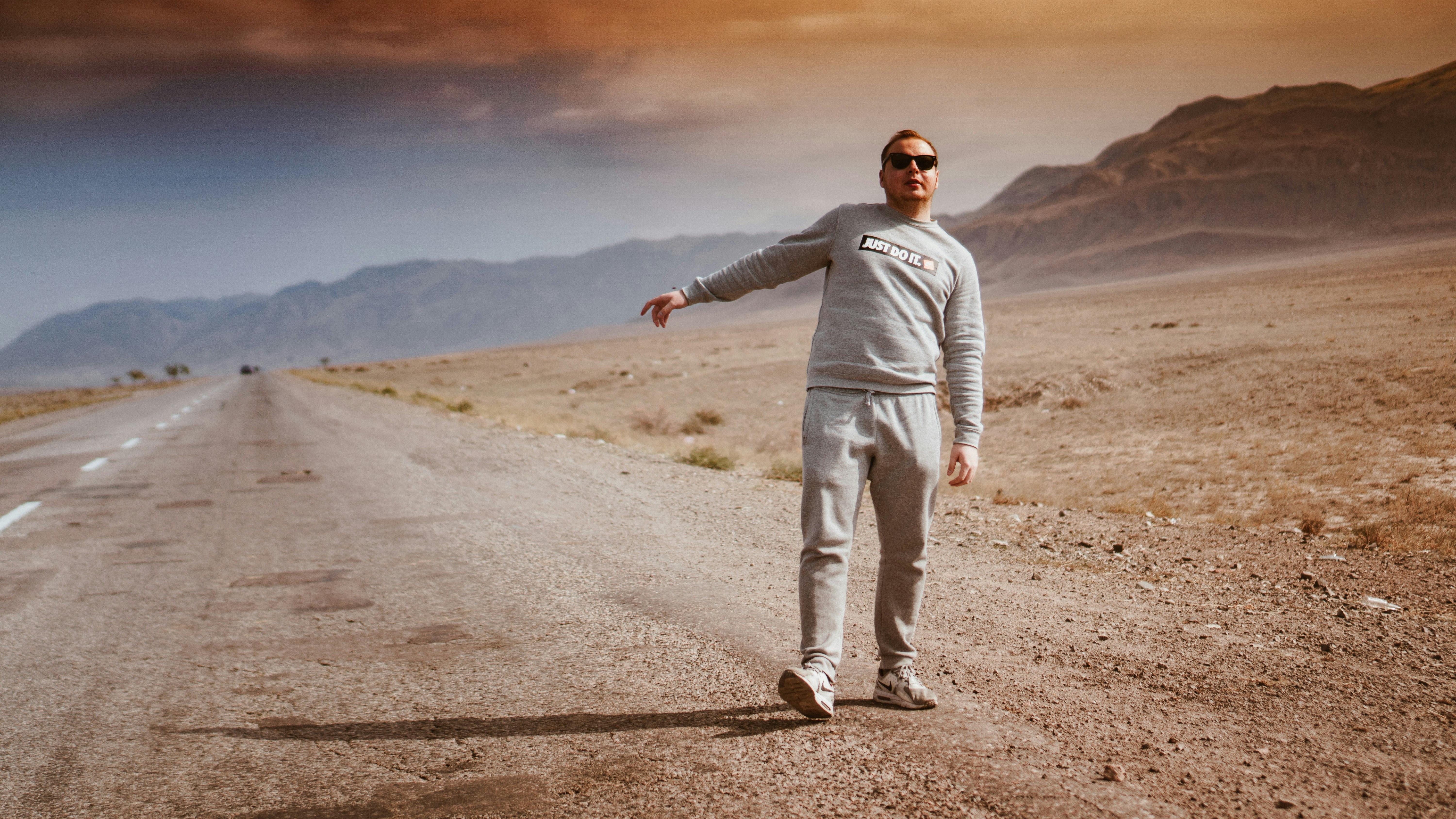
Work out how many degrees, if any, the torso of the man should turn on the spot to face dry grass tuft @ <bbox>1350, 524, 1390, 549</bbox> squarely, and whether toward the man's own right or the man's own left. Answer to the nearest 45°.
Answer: approximately 135° to the man's own left

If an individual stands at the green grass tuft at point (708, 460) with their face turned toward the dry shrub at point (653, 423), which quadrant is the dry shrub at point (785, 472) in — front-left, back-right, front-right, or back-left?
back-right

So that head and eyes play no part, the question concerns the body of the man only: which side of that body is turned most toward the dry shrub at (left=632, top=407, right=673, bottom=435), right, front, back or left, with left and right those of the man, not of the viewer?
back

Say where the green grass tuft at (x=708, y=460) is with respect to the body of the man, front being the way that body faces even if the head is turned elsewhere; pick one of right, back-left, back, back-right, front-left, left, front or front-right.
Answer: back

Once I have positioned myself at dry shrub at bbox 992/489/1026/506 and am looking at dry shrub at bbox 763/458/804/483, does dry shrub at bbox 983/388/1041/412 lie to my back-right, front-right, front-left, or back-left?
front-right

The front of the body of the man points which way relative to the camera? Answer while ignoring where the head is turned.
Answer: toward the camera

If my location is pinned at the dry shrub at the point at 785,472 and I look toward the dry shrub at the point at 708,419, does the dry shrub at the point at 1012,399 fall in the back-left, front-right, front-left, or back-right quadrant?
front-right

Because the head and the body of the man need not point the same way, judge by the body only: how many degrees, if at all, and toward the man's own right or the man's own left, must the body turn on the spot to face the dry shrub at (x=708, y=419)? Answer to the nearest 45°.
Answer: approximately 180°

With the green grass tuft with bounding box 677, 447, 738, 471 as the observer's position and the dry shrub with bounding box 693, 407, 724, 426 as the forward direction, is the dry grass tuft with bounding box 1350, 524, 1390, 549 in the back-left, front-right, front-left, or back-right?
back-right

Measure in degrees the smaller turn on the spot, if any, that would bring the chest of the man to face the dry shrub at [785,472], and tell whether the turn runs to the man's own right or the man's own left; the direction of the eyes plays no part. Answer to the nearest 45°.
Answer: approximately 180°

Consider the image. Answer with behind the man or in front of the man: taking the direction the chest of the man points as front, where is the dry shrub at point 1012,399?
behind
